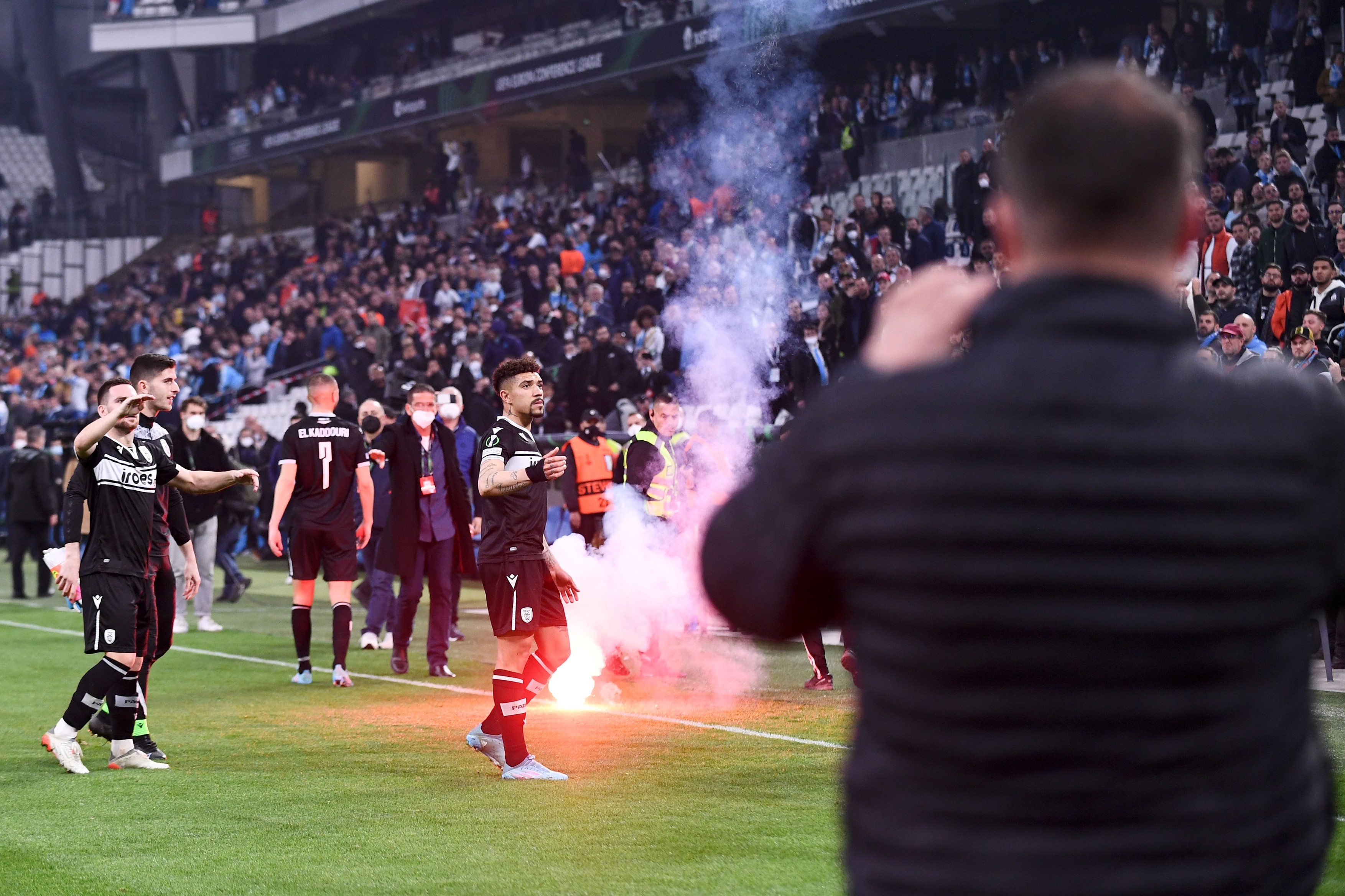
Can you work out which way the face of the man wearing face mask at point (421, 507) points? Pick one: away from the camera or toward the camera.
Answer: toward the camera

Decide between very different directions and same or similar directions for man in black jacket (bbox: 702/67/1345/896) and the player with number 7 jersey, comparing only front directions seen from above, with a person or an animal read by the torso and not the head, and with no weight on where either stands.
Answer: same or similar directions

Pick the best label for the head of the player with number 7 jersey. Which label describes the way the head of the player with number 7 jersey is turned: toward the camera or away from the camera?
away from the camera

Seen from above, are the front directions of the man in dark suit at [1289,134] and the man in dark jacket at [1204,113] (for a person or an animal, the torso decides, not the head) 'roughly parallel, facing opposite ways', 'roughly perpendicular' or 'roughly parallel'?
roughly parallel

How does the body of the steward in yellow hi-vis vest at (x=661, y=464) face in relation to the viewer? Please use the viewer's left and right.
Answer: facing the viewer and to the right of the viewer

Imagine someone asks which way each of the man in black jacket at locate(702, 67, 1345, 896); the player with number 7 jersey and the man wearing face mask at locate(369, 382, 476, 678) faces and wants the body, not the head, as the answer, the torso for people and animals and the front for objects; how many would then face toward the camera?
1

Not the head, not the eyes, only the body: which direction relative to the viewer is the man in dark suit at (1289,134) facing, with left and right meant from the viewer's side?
facing the viewer and to the left of the viewer

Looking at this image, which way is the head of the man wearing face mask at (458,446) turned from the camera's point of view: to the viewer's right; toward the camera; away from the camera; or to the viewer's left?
toward the camera

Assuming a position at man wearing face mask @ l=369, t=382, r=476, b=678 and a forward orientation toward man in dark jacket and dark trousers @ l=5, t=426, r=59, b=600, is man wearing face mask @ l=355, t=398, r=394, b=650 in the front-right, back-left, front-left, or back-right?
front-right

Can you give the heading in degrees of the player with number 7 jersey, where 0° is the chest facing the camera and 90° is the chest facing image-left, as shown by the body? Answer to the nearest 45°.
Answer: approximately 180°

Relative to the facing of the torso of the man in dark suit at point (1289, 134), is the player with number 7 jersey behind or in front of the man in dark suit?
in front

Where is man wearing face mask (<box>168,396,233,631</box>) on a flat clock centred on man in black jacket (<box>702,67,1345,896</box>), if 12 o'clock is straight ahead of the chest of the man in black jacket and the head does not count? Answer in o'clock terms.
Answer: The man wearing face mask is roughly at 11 o'clock from the man in black jacket.
